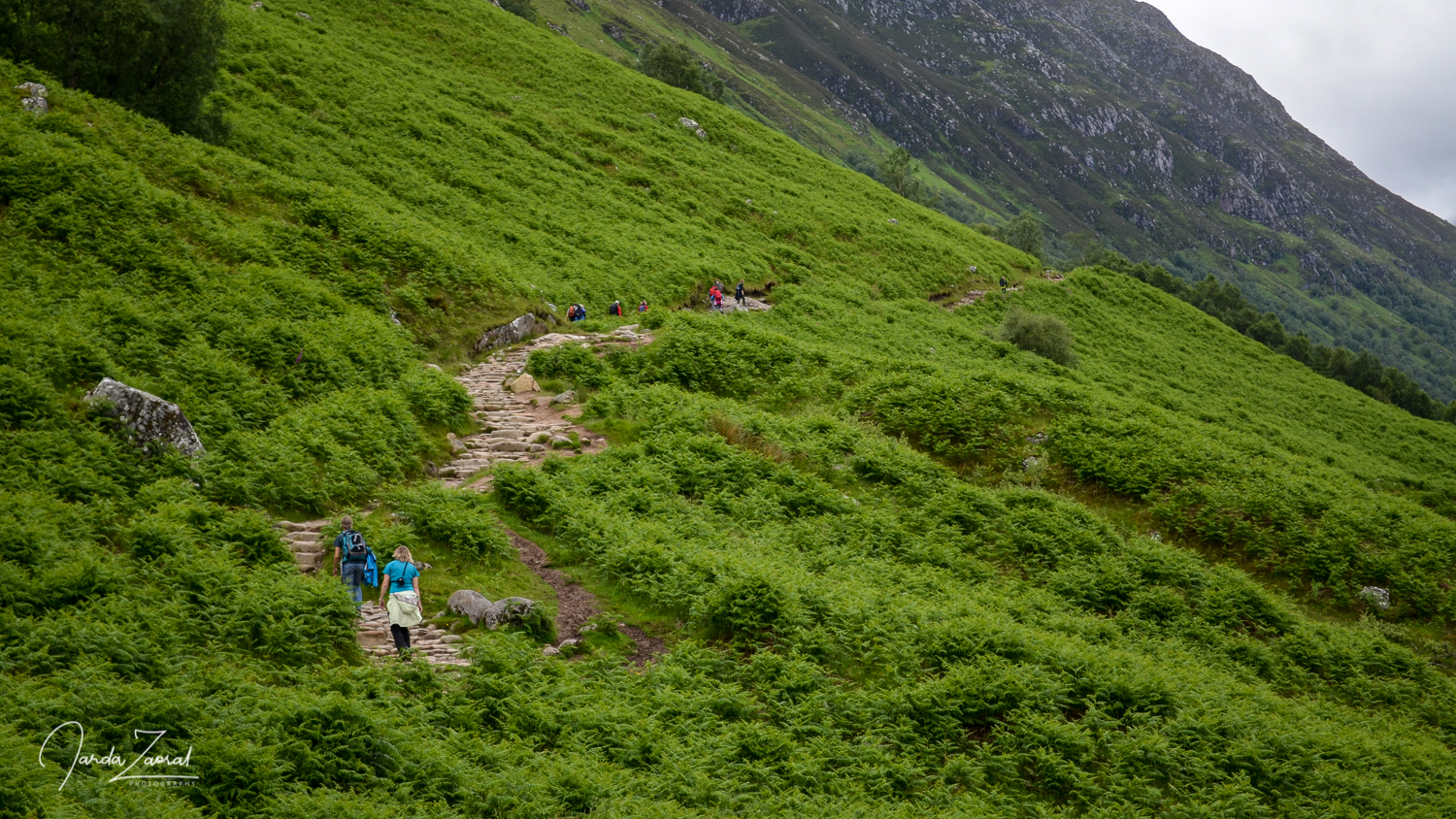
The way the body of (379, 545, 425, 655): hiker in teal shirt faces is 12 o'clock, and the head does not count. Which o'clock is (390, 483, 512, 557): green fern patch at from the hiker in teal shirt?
The green fern patch is roughly at 12 o'clock from the hiker in teal shirt.

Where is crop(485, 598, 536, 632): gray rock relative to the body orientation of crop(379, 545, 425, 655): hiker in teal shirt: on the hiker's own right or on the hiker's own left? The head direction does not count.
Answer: on the hiker's own right

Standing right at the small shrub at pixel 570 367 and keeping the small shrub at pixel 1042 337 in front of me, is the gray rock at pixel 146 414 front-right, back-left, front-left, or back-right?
back-right

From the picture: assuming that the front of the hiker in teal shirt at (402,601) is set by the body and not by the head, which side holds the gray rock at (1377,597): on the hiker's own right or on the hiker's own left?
on the hiker's own right

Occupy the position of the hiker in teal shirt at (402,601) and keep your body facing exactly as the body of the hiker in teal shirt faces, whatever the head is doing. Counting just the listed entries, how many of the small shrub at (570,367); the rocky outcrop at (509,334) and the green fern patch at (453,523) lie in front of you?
3

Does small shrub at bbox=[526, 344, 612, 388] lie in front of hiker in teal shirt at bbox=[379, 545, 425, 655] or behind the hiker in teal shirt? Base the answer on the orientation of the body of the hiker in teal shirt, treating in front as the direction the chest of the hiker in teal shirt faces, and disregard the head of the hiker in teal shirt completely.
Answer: in front

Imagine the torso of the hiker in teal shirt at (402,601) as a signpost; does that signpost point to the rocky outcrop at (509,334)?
yes

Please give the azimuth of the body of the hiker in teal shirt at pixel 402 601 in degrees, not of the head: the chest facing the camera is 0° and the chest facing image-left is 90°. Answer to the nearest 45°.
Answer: approximately 180°
